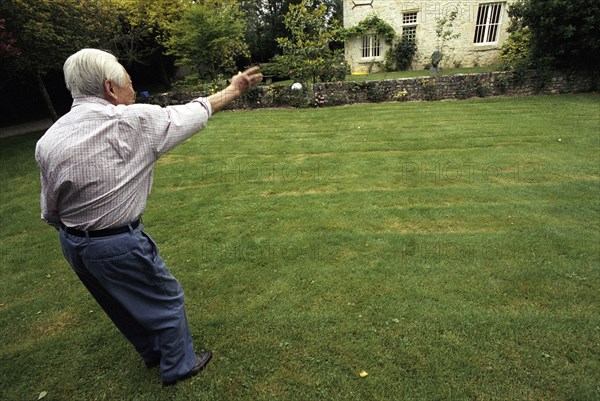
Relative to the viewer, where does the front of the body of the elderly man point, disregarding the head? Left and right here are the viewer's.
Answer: facing away from the viewer and to the right of the viewer

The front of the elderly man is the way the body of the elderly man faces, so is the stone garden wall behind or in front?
in front

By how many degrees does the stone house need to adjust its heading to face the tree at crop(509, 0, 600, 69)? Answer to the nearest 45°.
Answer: approximately 45° to its left

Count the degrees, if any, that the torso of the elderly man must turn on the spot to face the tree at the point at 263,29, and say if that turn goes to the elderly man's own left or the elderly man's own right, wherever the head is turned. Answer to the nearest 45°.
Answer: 0° — they already face it

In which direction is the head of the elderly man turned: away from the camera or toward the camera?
away from the camera

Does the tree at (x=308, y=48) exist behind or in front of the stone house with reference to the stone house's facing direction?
in front

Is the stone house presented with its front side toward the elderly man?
yes

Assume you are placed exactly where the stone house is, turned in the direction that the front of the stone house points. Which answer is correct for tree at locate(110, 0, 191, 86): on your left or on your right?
on your right

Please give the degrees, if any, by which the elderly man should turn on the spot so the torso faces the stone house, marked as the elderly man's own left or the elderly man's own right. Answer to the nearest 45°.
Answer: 0° — they already face it

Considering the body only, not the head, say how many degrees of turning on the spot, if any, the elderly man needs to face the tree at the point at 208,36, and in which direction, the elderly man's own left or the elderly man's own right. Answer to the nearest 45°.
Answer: approximately 45° to the elderly man's own left

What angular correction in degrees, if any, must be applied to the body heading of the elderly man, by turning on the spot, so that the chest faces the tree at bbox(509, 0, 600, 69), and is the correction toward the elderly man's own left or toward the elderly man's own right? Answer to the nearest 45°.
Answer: approximately 45° to the elderly man's own right

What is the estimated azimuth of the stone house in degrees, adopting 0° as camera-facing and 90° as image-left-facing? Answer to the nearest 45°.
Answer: approximately 0°

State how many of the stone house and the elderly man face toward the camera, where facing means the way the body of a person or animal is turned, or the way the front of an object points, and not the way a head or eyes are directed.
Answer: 1
